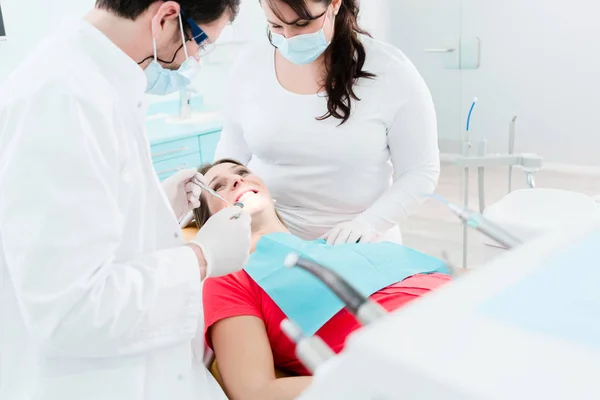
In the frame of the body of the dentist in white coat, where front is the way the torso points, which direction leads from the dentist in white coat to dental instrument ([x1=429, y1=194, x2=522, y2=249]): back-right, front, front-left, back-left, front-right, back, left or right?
front-right

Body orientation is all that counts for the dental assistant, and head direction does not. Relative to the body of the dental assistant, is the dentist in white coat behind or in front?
in front

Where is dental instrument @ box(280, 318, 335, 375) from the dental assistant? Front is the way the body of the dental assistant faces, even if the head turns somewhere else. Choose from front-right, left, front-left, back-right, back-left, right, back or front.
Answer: front-left

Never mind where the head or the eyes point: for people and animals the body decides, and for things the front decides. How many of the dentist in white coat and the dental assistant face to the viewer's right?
1

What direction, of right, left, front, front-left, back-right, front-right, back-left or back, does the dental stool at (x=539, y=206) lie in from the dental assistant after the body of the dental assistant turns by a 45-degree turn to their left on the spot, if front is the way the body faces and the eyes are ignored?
left

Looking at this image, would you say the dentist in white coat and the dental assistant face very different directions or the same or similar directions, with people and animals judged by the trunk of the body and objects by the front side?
very different directions

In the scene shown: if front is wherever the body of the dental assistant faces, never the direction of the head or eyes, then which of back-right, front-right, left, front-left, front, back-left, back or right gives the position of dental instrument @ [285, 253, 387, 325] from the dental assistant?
front-left

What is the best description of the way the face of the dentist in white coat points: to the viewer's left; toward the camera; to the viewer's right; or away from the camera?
to the viewer's right

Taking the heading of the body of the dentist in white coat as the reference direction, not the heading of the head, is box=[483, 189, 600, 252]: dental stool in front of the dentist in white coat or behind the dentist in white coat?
in front

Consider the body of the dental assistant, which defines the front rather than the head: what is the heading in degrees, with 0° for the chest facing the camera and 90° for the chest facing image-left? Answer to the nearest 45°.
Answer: approximately 45°

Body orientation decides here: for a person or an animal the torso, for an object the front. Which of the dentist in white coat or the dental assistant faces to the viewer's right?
the dentist in white coat

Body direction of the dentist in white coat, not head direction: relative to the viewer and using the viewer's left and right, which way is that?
facing to the right of the viewer

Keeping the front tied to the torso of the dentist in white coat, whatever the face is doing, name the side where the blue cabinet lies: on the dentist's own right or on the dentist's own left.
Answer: on the dentist's own left

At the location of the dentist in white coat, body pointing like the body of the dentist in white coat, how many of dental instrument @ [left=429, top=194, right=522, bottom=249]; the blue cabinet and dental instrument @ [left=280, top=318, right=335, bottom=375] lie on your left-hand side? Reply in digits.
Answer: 1
